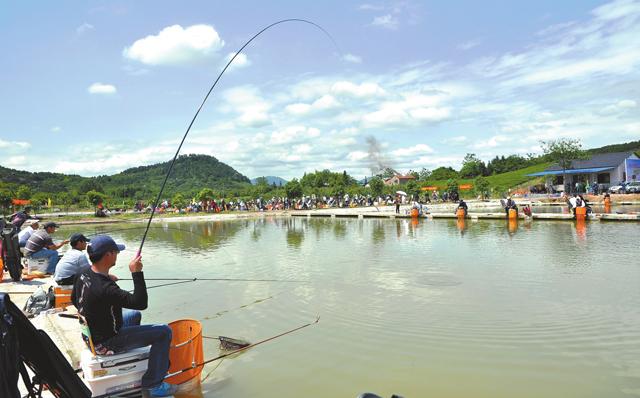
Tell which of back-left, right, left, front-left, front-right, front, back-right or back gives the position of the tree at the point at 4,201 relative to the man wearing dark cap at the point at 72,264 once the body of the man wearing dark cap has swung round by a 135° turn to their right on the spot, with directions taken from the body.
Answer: back

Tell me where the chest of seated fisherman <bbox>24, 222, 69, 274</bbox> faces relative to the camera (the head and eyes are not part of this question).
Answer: to the viewer's right

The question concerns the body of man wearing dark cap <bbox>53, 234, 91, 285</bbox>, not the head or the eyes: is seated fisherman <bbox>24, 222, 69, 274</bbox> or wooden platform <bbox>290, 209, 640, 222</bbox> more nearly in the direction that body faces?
the wooden platform

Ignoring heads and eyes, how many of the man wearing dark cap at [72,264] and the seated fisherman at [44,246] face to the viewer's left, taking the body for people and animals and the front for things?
0

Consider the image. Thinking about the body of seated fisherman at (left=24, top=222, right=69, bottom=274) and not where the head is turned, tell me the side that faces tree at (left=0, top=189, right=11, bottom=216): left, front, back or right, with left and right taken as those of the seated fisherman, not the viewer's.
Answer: left

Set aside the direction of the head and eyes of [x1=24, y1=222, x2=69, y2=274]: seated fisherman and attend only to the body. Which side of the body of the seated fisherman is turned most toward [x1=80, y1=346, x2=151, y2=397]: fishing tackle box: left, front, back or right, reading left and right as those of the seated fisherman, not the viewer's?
right

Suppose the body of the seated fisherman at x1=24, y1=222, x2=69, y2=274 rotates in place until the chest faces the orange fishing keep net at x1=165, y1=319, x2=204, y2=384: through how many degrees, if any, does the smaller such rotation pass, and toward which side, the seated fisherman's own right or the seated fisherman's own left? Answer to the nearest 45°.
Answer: approximately 90° to the seated fisherman's own right

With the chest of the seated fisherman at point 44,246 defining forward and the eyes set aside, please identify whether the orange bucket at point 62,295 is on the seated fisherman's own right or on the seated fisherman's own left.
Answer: on the seated fisherman's own right

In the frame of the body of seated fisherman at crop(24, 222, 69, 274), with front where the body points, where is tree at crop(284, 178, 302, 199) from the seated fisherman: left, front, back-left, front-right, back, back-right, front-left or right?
front-left

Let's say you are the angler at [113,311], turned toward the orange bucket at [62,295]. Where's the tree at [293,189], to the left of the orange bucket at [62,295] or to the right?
right

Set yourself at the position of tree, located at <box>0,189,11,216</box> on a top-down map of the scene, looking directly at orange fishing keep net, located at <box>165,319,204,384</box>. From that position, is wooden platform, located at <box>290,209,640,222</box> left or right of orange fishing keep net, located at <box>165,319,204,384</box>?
left

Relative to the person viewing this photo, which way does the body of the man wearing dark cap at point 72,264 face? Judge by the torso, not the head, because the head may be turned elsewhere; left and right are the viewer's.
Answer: facing away from the viewer and to the right of the viewer
